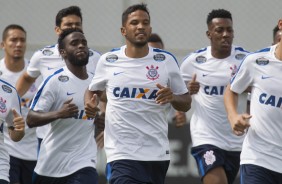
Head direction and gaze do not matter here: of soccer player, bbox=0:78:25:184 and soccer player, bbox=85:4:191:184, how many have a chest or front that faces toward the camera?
2

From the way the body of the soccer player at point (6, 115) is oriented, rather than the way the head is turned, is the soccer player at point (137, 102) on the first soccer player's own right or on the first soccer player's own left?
on the first soccer player's own left

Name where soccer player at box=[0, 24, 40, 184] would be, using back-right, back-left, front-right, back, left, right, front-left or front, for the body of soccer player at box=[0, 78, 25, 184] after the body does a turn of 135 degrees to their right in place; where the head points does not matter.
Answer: front-right

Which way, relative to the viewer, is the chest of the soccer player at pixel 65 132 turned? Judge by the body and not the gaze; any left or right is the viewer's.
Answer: facing the viewer and to the right of the viewer

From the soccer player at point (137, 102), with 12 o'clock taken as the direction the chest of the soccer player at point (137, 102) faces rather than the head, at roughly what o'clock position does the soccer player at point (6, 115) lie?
the soccer player at point (6, 115) is roughly at 3 o'clock from the soccer player at point (137, 102).

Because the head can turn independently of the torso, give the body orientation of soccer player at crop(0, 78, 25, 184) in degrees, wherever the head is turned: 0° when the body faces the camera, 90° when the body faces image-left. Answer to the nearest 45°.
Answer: approximately 0°
